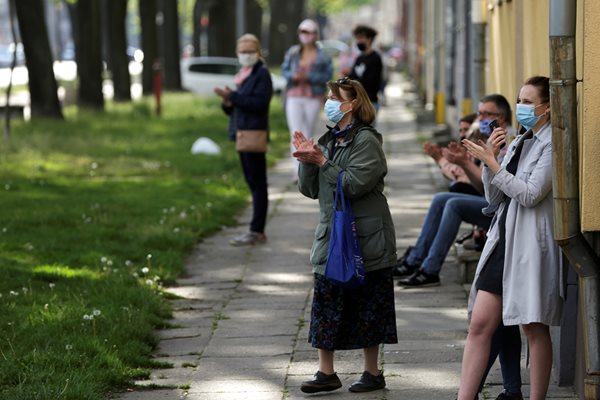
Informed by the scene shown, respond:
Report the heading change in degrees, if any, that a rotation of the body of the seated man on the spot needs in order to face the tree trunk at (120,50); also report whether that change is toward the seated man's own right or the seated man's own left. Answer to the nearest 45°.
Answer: approximately 90° to the seated man's own right

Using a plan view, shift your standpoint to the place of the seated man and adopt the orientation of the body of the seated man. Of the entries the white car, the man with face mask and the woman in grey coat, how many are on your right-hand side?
2

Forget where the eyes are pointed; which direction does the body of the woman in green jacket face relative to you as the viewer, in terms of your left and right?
facing the viewer and to the left of the viewer

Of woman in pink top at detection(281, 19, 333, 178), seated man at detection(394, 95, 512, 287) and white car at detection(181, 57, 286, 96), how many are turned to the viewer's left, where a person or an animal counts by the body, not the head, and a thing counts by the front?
1

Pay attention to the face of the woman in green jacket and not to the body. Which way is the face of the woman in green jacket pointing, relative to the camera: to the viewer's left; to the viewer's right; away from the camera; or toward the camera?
to the viewer's left

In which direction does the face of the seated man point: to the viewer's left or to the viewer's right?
to the viewer's left

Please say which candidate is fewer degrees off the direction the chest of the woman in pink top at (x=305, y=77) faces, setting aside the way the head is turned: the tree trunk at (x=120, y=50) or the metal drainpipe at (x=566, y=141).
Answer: the metal drainpipe

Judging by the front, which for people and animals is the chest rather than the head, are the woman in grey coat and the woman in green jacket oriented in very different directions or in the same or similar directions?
same or similar directions

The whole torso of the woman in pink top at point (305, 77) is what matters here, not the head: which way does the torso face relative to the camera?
toward the camera

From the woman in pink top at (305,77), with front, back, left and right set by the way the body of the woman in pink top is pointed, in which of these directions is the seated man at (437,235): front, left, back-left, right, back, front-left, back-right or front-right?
front

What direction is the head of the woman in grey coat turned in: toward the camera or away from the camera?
toward the camera

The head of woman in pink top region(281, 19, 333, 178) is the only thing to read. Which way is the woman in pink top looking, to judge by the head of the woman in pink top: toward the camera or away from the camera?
toward the camera

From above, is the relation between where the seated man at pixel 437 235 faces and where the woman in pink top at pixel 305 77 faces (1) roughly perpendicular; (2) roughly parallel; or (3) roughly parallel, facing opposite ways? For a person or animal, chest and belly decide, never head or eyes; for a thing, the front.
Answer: roughly perpendicular

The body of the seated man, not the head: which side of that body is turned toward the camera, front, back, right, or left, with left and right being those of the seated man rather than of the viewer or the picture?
left

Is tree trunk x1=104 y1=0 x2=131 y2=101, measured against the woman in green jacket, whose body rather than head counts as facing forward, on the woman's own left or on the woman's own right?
on the woman's own right

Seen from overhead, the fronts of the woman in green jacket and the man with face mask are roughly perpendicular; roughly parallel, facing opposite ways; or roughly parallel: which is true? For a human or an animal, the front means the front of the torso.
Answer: roughly parallel
